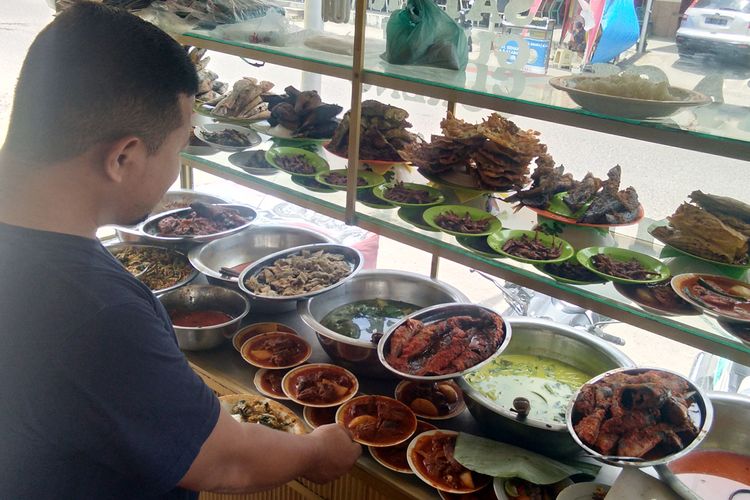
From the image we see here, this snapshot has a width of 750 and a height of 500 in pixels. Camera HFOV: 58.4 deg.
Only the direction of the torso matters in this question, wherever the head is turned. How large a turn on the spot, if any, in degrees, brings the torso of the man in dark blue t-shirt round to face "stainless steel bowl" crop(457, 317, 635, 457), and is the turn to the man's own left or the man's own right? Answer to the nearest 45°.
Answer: approximately 45° to the man's own right

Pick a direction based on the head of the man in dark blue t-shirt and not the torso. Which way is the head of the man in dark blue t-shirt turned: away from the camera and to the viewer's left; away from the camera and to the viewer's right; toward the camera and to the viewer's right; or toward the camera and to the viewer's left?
away from the camera and to the viewer's right

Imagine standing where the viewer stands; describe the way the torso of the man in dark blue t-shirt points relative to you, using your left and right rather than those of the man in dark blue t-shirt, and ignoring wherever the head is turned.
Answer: facing away from the viewer and to the right of the viewer

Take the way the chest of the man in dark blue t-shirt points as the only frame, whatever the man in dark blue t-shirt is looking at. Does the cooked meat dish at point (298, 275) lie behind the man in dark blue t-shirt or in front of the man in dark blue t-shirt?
in front

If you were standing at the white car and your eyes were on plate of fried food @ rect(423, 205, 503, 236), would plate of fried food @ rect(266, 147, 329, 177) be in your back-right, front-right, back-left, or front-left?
front-right

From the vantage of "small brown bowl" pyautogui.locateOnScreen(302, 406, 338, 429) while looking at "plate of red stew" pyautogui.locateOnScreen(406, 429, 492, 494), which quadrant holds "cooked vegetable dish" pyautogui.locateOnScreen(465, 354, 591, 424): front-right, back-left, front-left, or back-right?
front-left

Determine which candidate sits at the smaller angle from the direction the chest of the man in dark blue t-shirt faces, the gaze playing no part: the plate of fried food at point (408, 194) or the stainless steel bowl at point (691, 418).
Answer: the plate of fried food

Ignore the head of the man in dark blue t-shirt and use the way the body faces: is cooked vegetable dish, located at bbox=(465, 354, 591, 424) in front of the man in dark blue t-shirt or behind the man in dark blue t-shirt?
in front

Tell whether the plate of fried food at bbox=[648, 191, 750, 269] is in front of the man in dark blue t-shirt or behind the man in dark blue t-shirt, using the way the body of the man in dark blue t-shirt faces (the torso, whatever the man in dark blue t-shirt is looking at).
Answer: in front

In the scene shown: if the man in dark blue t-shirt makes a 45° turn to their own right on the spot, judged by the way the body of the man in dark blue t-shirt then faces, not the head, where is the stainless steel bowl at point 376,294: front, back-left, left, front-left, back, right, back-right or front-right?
front-left
